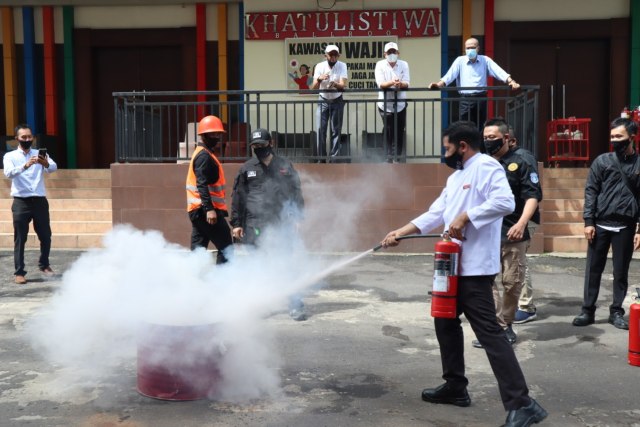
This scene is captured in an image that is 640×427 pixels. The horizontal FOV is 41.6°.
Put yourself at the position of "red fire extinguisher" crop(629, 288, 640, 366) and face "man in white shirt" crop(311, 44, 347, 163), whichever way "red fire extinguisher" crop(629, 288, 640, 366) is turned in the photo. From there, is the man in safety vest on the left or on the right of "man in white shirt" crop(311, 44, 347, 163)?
left

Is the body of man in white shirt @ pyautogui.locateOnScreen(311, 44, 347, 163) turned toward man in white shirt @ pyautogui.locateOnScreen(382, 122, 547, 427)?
yes

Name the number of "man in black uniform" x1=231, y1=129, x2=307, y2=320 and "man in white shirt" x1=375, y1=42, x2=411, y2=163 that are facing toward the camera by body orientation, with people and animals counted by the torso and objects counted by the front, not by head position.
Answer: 2

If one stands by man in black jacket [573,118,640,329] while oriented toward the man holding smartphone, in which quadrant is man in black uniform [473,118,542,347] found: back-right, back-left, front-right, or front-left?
front-left

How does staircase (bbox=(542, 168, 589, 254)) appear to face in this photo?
toward the camera

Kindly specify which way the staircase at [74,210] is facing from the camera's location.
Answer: facing the viewer

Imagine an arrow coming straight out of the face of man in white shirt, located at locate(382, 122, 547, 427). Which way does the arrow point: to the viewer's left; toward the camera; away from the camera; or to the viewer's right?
to the viewer's left

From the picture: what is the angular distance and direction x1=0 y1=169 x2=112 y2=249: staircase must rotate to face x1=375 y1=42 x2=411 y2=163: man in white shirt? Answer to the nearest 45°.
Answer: approximately 45° to its left

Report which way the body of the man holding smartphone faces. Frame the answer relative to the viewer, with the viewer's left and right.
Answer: facing the viewer and to the right of the viewer

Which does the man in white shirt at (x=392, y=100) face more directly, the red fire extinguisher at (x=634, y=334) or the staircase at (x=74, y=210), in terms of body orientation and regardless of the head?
the red fire extinguisher

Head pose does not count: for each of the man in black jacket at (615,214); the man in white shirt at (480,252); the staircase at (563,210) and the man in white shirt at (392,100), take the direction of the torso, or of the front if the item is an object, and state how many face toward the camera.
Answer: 3

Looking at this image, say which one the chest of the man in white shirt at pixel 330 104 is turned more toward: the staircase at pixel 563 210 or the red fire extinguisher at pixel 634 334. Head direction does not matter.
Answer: the red fire extinguisher

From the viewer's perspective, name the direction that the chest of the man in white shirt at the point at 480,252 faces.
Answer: to the viewer's left
